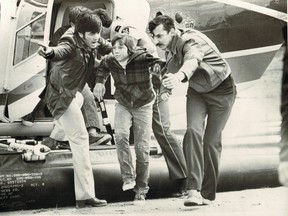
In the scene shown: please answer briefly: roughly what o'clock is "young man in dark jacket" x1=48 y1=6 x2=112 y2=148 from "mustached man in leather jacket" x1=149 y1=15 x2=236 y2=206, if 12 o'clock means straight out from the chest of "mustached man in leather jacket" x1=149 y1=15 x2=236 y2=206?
"young man in dark jacket" x1=48 y1=6 x2=112 y2=148 is roughly at 1 o'clock from "mustached man in leather jacket" x1=149 y1=15 x2=236 y2=206.

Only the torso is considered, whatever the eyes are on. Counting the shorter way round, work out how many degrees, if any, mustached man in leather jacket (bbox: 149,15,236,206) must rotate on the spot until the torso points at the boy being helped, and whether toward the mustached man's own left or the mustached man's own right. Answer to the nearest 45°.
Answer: approximately 45° to the mustached man's own right

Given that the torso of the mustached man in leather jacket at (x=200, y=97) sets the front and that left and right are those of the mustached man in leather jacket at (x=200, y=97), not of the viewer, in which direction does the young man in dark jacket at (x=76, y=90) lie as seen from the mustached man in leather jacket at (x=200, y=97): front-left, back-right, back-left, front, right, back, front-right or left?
front-right

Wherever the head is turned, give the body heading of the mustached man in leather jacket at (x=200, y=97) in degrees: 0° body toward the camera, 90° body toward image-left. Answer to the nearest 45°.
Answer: approximately 45°
